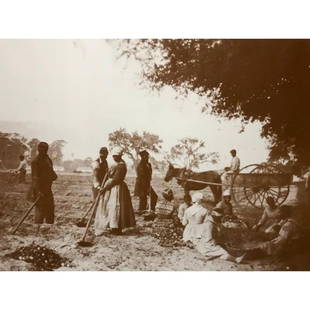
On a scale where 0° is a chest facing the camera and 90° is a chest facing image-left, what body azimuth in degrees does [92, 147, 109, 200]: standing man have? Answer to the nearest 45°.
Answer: approximately 45°

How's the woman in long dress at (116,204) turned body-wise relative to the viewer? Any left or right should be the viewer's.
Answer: facing the viewer and to the left of the viewer

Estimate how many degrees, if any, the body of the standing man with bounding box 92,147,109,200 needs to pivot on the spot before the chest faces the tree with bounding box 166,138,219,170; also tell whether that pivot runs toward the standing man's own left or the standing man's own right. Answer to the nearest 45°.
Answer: approximately 135° to the standing man's own left

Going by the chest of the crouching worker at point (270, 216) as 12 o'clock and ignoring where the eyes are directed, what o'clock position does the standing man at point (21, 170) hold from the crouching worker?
The standing man is roughly at 1 o'clock from the crouching worker.

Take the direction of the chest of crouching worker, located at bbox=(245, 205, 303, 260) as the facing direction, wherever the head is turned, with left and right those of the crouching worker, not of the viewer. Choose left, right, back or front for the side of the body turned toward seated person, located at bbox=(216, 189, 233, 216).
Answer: front

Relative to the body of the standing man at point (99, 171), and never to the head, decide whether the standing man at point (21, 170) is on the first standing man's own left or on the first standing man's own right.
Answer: on the first standing man's own right

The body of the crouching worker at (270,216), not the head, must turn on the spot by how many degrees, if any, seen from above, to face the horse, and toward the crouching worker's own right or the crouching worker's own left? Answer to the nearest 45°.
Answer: approximately 45° to the crouching worker's own right

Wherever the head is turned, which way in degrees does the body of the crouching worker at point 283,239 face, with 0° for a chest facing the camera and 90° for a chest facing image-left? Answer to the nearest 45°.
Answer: approximately 90°

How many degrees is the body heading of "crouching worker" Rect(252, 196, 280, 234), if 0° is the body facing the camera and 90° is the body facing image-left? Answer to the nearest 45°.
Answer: approximately 45°

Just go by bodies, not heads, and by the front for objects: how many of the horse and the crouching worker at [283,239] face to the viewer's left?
2

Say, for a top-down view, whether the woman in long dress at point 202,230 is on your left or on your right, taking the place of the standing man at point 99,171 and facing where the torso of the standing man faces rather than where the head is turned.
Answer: on your left

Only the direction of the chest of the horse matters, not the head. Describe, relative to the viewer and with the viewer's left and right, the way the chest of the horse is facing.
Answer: facing to the left of the viewer
